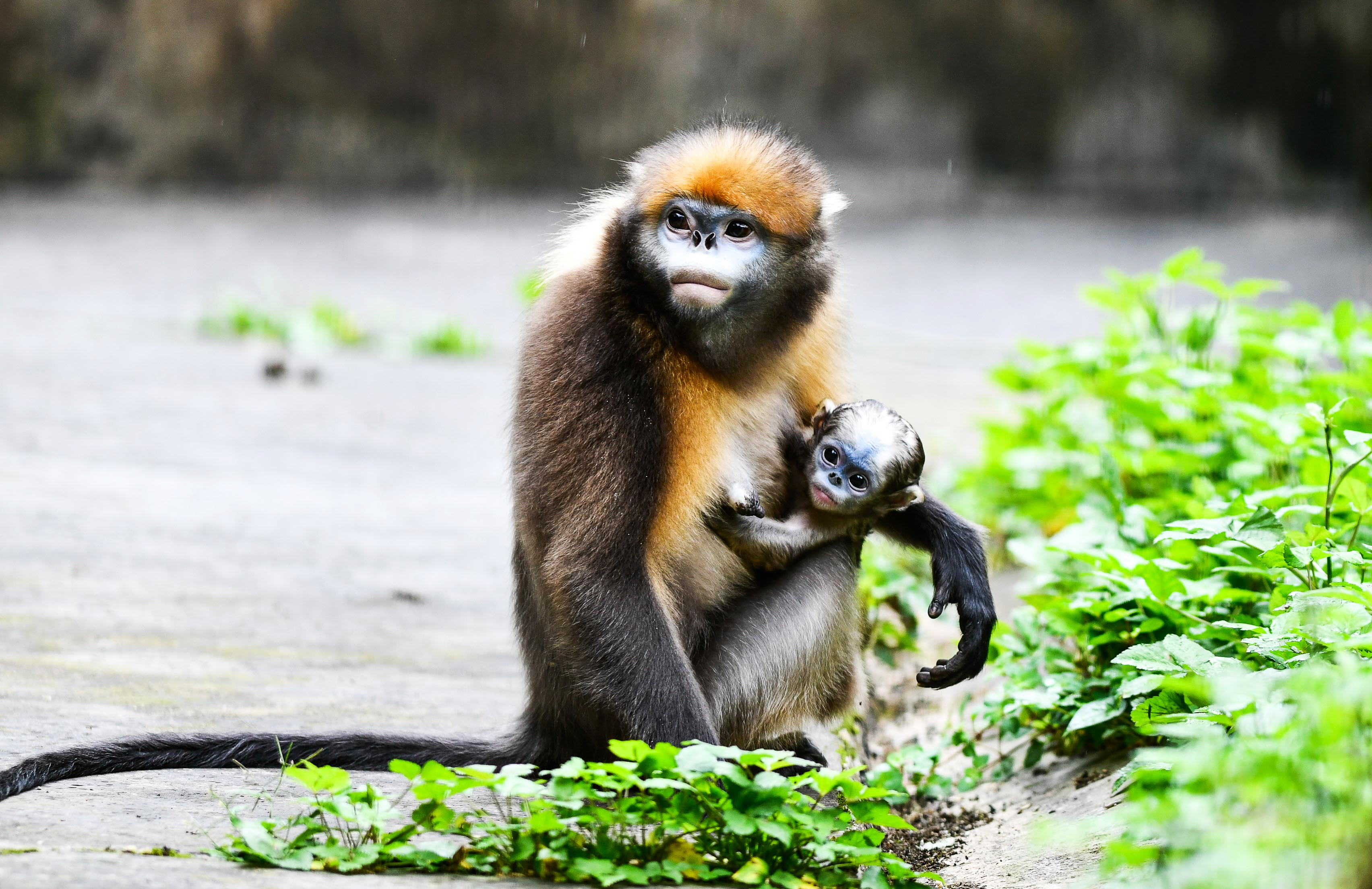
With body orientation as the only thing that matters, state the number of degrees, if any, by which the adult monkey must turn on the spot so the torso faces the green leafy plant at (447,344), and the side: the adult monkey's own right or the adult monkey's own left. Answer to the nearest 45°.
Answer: approximately 135° to the adult monkey's own left

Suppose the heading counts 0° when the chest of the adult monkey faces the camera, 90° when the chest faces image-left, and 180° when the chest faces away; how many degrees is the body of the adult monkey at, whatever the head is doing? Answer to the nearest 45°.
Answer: approximately 315°

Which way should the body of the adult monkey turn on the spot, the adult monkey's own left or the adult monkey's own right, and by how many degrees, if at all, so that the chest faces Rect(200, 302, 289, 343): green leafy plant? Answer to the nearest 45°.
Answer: approximately 135° to the adult monkey's own left

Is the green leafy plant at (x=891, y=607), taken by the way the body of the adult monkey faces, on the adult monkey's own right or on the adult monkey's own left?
on the adult monkey's own left
